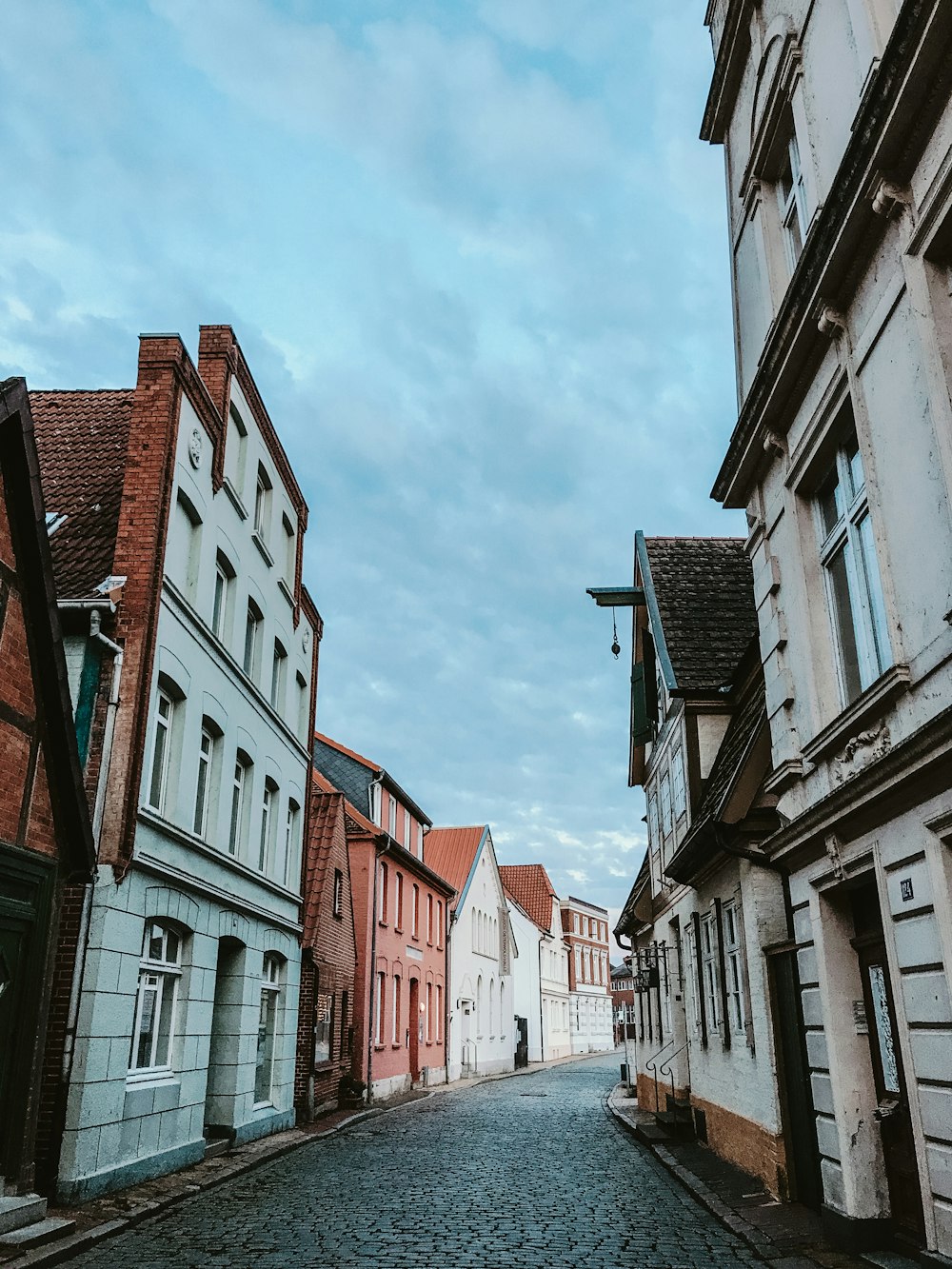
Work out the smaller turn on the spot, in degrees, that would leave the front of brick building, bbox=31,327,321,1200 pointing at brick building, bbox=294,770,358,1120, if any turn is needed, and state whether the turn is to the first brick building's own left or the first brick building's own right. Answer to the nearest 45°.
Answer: approximately 135° to the first brick building's own left

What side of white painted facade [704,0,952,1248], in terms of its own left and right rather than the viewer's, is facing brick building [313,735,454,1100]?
right

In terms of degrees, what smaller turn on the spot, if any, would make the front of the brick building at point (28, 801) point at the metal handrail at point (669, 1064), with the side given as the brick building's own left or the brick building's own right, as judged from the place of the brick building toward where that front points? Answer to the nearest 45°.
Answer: approximately 90° to the brick building's own left

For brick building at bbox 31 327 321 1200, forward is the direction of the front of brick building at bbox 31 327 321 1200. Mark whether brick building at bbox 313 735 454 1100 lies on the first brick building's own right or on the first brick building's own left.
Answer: on the first brick building's own left

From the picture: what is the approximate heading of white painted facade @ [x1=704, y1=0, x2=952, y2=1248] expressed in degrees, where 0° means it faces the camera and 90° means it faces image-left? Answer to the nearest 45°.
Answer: approximately 45°

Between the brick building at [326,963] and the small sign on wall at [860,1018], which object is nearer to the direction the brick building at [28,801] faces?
the small sign on wall

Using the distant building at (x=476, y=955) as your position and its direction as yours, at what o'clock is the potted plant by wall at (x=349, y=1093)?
The potted plant by wall is roughly at 2 o'clock from the distant building.

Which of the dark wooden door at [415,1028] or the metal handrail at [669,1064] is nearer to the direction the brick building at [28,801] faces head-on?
the metal handrail

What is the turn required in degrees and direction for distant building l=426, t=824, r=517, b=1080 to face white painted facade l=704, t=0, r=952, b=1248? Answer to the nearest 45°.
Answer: approximately 45° to its right
